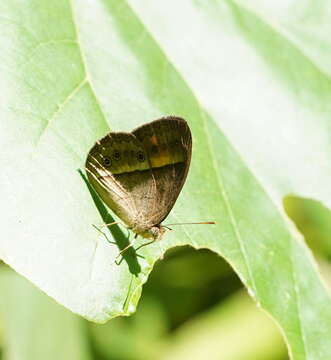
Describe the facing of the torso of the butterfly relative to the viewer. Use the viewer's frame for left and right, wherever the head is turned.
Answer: facing to the right of the viewer
